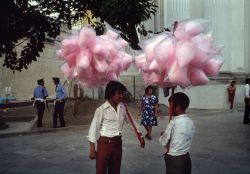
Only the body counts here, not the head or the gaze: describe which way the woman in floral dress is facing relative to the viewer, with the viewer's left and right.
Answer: facing the viewer

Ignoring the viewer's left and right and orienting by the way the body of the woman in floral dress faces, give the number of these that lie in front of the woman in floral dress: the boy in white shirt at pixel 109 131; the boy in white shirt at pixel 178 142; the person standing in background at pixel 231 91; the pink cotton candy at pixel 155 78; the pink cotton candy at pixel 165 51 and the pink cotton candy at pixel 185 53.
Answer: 5

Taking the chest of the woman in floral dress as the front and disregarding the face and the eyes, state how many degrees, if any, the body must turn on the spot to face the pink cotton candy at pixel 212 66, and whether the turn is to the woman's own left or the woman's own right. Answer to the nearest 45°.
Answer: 0° — they already face it

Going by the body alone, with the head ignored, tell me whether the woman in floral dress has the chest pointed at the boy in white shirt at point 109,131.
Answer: yes

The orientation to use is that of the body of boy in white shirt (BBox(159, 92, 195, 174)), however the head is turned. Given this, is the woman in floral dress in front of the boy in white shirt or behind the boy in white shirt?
in front

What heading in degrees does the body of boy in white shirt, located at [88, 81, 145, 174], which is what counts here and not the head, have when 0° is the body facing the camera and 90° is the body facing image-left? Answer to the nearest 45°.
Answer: approximately 315°

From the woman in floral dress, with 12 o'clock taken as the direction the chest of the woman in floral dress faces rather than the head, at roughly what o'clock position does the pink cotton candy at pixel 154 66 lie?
The pink cotton candy is roughly at 12 o'clock from the woman in floral dress.

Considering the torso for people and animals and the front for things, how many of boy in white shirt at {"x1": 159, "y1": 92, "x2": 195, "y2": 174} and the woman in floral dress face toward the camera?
1

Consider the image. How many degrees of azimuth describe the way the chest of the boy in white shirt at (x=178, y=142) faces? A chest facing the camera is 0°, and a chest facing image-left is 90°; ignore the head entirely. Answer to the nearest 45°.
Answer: approximately 135°

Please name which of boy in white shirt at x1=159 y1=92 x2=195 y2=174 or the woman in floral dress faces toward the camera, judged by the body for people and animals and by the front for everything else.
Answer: the woman in floral dress
